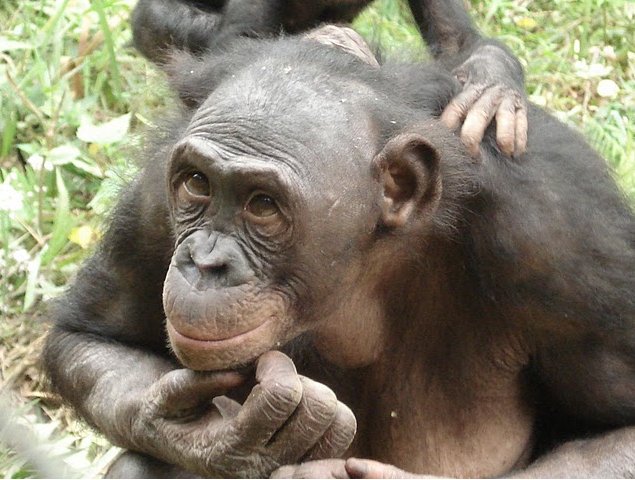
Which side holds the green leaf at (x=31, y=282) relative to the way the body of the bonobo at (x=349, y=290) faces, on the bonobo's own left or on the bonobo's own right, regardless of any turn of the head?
on the bonobo's own right

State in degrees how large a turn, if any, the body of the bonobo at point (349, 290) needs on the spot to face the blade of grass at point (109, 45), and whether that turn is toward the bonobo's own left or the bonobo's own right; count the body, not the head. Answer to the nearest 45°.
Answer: approximately 90° to the bonobo's own right

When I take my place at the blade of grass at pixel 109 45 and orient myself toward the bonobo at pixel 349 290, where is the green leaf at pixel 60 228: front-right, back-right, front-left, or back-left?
front-right

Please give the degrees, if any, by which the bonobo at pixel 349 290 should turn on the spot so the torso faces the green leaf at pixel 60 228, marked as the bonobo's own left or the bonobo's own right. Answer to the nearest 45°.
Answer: approximately 90° to the bonobo's own right

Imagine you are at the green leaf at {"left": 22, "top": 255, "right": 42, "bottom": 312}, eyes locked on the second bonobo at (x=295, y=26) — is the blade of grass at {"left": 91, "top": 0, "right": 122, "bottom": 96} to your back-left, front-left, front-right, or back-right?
front-left

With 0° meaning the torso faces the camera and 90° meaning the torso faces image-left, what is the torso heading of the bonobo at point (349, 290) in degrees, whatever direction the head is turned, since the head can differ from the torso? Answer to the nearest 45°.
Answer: approximately 45°
